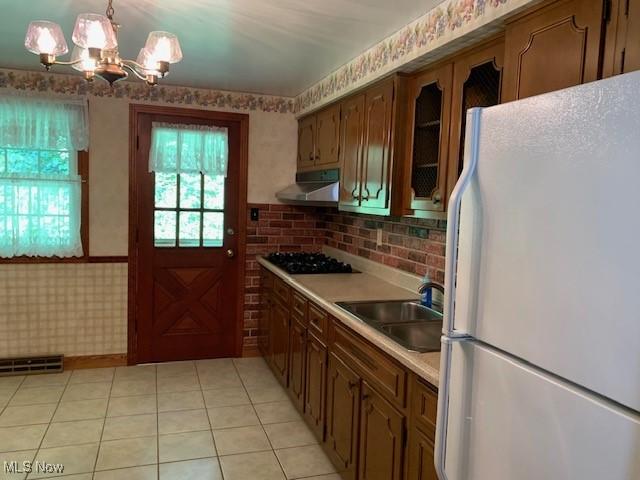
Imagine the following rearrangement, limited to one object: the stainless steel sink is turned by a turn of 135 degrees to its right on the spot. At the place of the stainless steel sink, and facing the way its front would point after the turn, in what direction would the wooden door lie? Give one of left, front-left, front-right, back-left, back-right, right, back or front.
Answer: front-left

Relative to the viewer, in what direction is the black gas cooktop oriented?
to the viewer's left

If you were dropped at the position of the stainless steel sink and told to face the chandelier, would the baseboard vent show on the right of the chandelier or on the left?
right

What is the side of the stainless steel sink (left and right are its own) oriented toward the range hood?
right

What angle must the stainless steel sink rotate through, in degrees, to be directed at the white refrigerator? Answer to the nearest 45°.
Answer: approximately 45° to its left

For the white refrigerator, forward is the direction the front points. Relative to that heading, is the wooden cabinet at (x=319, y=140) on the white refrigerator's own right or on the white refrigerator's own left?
on the white refrigerator's own right

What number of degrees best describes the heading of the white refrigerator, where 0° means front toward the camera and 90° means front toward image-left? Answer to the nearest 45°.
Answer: approximately 45°

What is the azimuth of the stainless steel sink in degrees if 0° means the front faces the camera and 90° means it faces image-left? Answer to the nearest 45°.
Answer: approximately 45°
